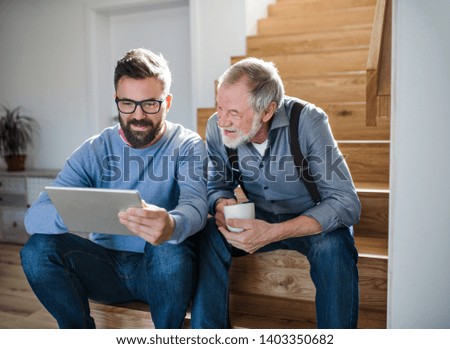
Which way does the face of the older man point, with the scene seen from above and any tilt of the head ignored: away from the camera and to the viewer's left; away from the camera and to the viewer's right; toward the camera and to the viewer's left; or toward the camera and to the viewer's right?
toward the camera and to the viewer's left

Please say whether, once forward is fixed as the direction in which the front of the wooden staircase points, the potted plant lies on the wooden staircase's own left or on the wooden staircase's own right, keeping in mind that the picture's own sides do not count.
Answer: on the wooden staircase's own right

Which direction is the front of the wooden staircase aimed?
toward the camera
